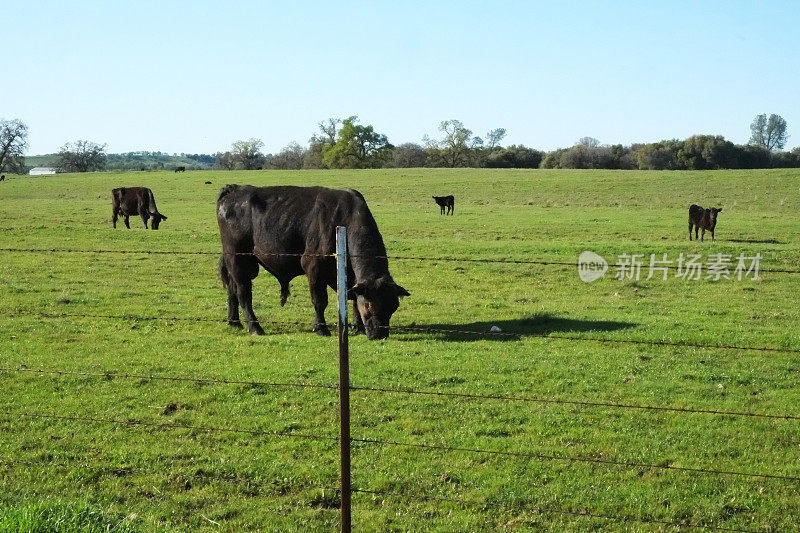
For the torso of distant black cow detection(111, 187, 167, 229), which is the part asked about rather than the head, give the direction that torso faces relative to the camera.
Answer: to the viewer's right

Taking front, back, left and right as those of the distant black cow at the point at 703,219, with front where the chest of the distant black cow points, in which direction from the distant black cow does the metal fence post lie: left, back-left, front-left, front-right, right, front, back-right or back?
front-right

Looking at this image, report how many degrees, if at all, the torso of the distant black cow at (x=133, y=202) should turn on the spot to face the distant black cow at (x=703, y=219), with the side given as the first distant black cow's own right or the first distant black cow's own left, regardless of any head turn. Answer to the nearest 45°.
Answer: approximately 45° to the first distant black cow's own right

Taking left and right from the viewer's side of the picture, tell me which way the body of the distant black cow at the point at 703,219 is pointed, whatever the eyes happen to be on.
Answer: facing the viewer and to the right of the viewer

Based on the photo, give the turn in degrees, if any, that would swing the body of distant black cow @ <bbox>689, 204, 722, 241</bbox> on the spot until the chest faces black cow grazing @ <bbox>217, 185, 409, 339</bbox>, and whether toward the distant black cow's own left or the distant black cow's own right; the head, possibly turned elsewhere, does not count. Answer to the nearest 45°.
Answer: approximately 45° to the distant black cow's own right

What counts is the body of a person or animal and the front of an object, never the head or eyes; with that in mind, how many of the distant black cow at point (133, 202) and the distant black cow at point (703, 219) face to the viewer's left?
0

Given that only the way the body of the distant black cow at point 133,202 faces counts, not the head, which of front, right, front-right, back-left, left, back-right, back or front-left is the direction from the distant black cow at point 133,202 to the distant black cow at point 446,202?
front

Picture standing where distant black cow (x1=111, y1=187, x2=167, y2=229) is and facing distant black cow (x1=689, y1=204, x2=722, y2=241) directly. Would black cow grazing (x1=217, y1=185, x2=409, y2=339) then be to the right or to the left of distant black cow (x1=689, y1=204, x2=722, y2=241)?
right

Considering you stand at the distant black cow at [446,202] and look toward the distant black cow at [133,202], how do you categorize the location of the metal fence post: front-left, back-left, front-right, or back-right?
front-left

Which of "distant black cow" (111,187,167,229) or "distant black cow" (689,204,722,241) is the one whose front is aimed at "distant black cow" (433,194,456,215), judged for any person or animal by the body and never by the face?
"distant black cow" (111,187,167,229)

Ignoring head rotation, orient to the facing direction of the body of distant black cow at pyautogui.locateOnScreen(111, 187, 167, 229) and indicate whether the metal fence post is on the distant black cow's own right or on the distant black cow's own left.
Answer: on the distant black cow's own right
